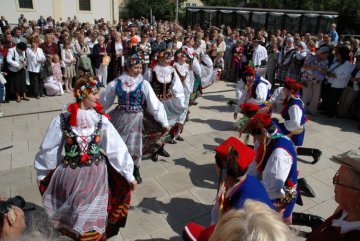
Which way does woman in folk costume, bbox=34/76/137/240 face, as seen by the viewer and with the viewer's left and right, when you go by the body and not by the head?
facing the viewer

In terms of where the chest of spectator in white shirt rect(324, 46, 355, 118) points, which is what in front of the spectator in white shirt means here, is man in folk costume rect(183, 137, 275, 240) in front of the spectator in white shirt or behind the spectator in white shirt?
in front

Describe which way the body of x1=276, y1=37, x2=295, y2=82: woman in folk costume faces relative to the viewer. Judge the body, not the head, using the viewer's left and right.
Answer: facing the viewer and to the left of the viewer

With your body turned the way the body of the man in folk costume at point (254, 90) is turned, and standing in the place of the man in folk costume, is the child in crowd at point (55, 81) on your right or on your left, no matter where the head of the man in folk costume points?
on your right

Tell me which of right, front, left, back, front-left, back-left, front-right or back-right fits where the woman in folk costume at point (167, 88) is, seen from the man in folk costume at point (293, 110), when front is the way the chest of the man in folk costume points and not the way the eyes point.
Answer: front

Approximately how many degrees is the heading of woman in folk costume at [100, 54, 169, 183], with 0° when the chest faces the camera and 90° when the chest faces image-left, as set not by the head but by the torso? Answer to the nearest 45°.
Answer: approximately 0°

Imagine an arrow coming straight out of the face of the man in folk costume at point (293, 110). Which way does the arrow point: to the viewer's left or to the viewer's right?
to the viewer's left

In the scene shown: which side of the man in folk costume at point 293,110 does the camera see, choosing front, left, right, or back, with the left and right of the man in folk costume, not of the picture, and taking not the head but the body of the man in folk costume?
left

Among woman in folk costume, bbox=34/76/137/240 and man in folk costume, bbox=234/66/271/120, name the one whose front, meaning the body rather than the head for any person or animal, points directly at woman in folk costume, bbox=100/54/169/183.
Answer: the man in folk costume

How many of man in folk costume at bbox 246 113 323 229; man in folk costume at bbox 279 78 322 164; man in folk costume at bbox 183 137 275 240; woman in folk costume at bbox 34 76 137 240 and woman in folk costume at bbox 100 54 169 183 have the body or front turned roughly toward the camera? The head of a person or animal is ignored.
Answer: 2

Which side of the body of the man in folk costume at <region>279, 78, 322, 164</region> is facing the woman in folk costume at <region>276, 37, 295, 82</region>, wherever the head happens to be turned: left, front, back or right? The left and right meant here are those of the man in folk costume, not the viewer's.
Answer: right

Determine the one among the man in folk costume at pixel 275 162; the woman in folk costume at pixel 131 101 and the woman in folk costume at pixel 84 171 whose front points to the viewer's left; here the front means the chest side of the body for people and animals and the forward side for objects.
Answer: the man in folk costume

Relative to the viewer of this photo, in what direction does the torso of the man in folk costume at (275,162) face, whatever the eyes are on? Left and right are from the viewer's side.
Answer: facing to the left of the viewer

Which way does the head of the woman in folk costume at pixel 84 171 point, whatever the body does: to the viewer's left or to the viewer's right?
to the viewer's right

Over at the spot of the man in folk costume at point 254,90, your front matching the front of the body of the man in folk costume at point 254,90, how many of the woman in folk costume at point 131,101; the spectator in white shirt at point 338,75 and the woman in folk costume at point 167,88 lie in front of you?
2

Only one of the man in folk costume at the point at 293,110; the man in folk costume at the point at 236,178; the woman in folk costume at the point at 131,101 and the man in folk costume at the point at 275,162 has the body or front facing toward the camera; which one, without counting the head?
the woman in folk costume

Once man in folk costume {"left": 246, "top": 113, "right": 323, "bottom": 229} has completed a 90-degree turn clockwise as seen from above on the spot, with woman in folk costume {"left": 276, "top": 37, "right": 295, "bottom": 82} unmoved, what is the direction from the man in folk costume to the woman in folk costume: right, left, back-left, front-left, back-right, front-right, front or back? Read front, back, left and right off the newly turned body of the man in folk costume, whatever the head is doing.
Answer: front
